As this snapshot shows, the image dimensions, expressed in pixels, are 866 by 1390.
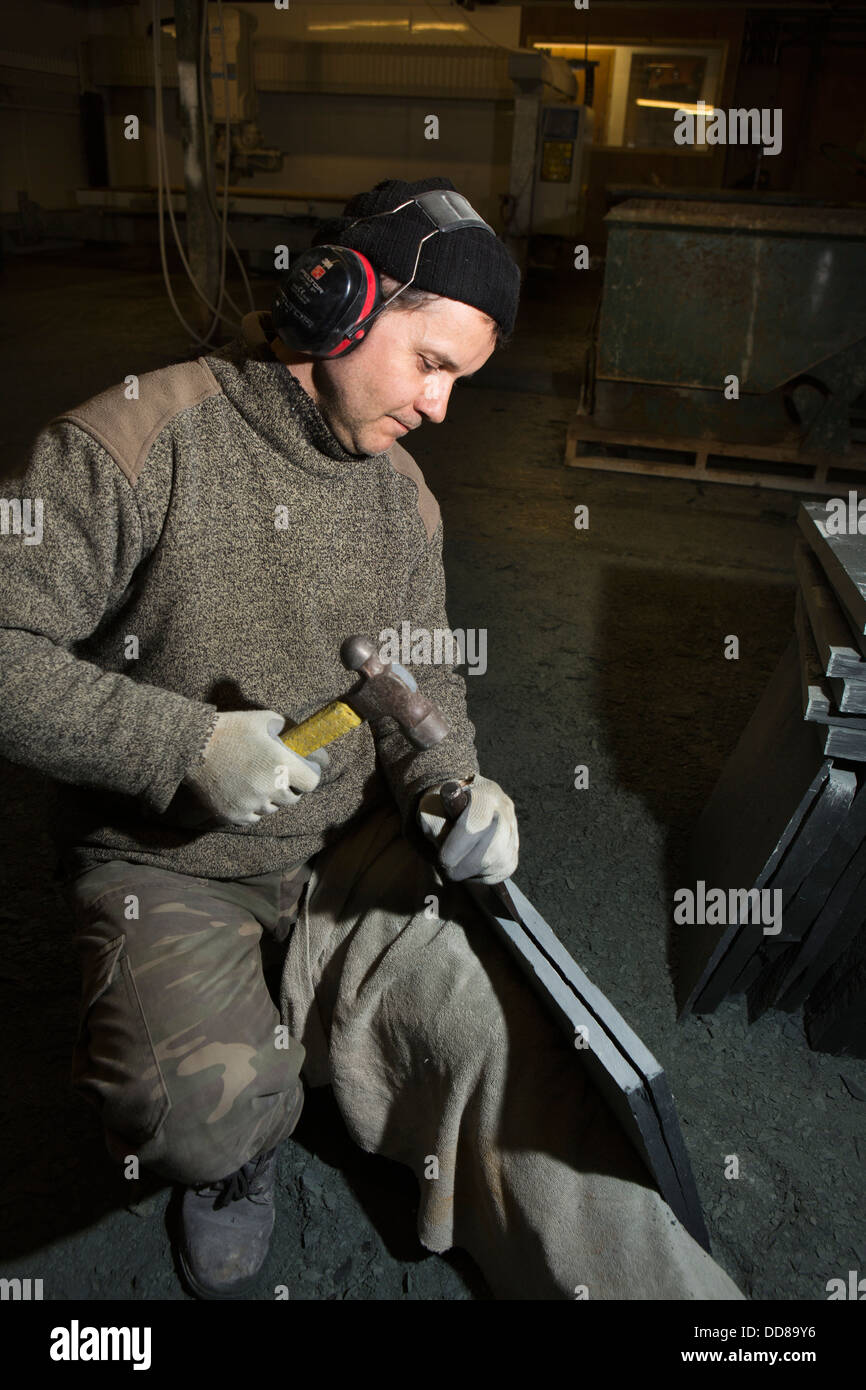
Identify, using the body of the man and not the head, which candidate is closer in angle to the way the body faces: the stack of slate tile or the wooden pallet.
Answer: the stack of slate tile

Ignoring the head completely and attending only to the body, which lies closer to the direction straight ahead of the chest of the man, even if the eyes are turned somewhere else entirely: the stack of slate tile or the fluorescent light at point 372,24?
the stack of slate tile

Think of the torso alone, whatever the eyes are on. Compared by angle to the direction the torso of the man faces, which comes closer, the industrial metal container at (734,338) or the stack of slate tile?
the stack of slate tile

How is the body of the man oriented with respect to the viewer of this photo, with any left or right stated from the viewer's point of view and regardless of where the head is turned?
facing the viewer and to the right of the viewer

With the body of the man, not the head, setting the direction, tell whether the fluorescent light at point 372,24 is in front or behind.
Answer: behind

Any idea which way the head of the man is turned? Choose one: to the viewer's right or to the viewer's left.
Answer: to the viewer's right

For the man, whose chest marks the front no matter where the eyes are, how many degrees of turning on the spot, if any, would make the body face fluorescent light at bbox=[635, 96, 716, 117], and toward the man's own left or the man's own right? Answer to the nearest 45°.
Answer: approximately 135° to the man's own left

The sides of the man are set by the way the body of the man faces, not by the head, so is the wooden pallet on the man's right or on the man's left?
on the man's left
